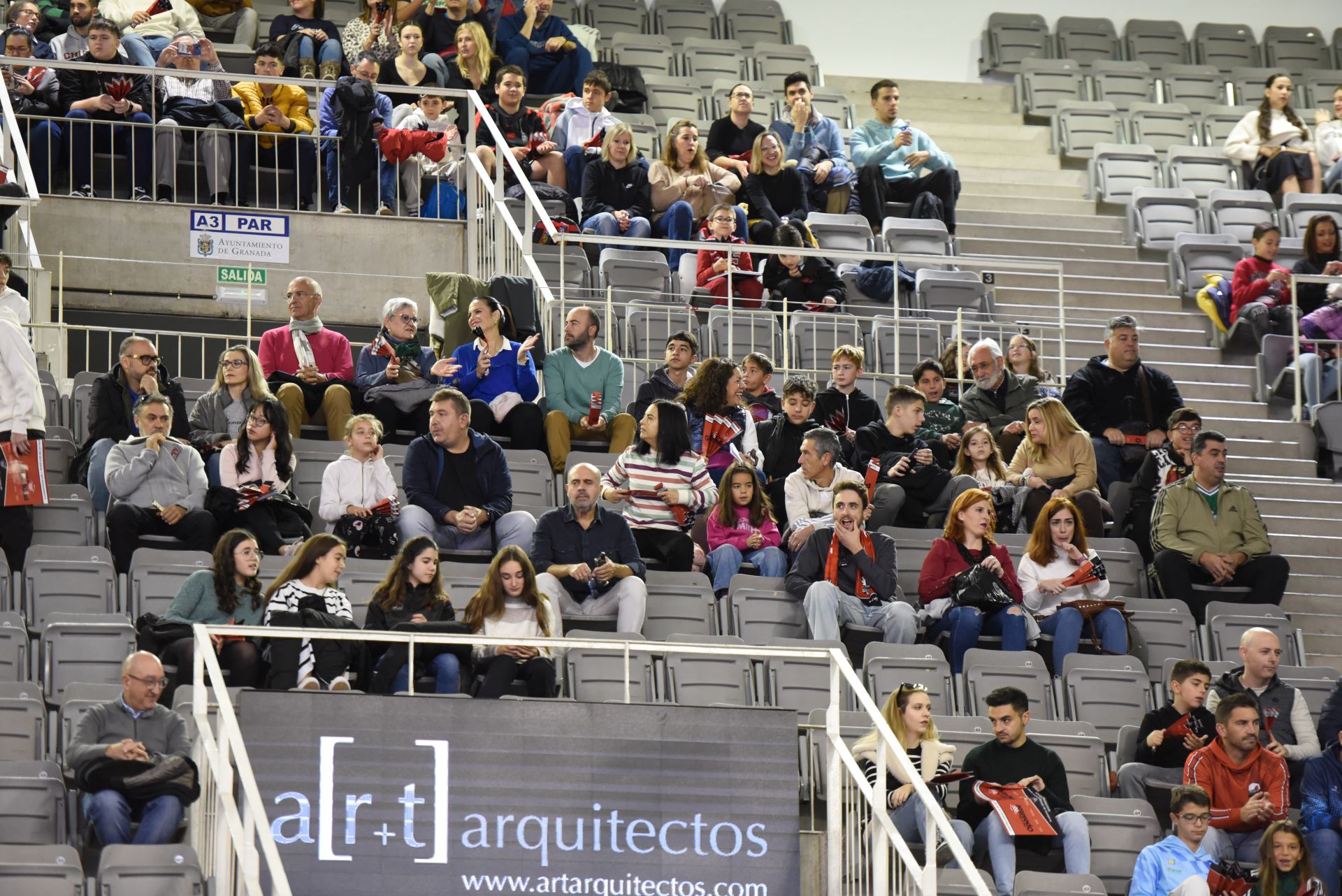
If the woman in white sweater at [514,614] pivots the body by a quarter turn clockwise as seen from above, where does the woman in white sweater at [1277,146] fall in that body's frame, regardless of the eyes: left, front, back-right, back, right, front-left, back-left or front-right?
back-right

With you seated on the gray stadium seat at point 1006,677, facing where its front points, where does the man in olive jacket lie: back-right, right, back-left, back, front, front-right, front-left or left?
back-left

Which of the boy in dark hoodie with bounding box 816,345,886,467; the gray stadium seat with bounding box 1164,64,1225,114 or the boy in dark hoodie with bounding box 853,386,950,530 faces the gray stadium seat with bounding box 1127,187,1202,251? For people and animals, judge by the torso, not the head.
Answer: the gray stadium seat with bounding box 1164,64,1225,114

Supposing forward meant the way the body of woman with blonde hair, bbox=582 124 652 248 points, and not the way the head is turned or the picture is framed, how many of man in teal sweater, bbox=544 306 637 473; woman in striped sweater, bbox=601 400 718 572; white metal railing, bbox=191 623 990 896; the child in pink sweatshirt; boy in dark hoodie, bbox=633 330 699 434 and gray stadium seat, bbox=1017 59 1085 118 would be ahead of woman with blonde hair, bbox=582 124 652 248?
5

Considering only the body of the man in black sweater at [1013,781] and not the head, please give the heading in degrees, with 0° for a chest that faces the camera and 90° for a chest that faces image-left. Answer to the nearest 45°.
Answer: approximately 0°

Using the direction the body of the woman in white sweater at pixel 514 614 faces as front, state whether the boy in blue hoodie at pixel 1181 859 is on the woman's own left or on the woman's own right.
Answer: on the woman's own left

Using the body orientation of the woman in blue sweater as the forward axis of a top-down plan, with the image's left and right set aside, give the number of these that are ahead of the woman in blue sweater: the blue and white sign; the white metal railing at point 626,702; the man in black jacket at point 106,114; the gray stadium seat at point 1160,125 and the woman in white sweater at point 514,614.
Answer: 2

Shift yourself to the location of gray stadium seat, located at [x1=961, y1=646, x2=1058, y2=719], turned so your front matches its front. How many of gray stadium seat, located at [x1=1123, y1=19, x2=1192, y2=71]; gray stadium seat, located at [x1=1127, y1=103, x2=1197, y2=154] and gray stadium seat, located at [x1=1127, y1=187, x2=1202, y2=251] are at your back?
3

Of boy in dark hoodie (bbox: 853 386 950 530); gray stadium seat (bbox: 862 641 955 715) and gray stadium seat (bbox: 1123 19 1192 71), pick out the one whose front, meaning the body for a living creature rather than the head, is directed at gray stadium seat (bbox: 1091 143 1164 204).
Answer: gray stadium seat (bbox: 1123 19 1192 71)

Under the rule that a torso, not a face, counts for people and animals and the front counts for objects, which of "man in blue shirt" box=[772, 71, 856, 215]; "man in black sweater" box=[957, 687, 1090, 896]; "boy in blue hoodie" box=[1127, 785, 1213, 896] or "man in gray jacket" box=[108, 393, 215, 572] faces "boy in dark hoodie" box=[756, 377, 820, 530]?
"man in blue shirt" box=[772, 71, 856, 215]

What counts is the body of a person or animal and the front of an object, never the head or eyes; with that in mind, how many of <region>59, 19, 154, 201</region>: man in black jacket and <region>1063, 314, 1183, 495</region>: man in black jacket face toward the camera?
2
